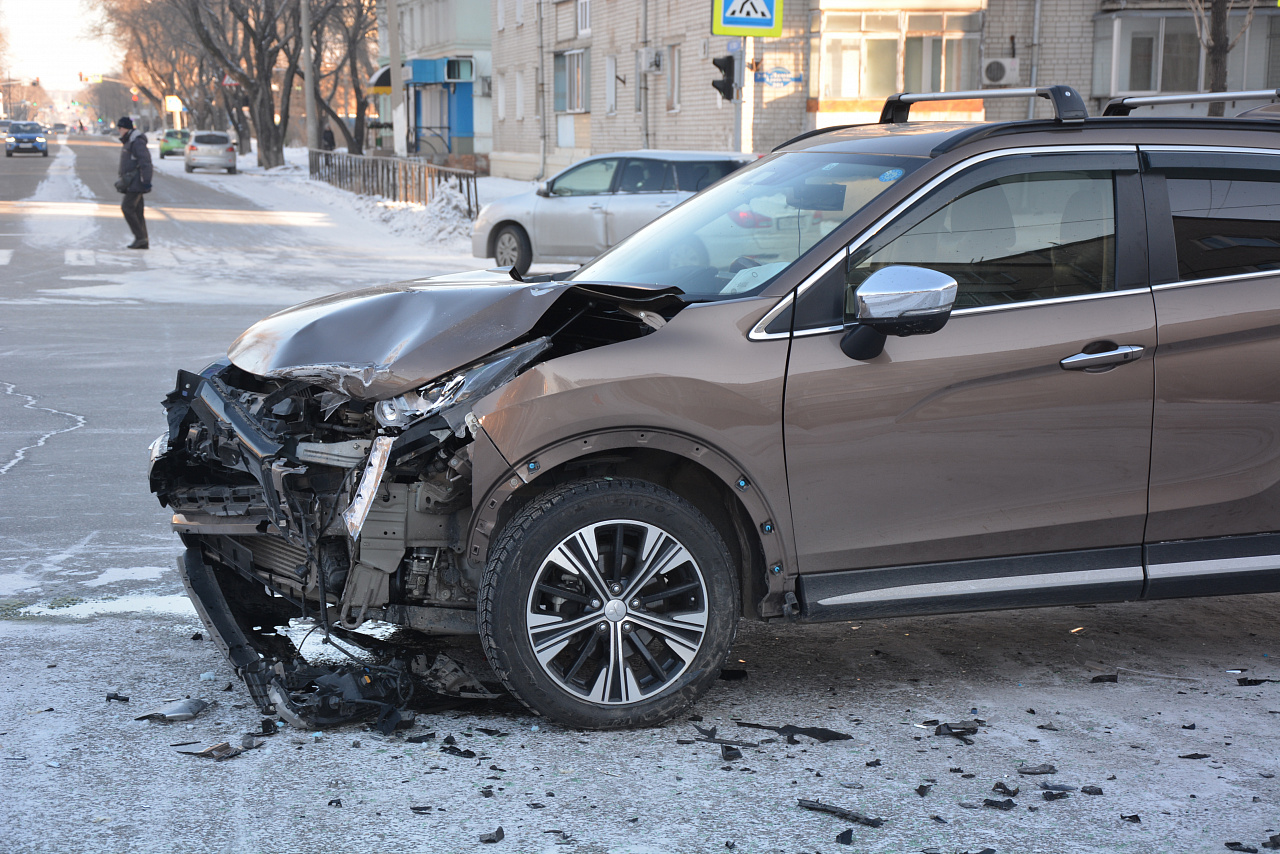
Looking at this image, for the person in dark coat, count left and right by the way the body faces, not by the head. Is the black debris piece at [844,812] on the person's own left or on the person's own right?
on the person's own left

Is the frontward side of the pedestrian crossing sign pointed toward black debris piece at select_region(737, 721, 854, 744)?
yes

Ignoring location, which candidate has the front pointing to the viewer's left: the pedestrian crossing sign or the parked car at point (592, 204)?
the parked car

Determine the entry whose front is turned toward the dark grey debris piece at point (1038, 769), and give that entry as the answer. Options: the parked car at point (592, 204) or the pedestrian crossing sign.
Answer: the pedestrian crossing sign

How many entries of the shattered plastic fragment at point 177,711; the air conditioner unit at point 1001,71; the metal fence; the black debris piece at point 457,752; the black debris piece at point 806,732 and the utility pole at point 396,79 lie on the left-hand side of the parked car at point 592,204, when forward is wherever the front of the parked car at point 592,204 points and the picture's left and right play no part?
3

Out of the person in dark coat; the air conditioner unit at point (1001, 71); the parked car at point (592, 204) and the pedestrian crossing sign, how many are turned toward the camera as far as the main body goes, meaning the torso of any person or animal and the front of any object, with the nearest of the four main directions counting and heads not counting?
2

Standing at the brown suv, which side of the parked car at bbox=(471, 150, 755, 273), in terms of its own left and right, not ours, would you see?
left

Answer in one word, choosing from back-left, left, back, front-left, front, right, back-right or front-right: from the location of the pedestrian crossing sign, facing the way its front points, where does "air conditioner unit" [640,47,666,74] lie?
back

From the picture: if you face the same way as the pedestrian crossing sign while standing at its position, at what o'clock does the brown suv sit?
The brown suv is roughly at 12 o'clock from the pedestrian crossing sign.

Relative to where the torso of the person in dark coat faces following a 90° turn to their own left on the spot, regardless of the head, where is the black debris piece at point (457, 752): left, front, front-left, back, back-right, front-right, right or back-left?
front

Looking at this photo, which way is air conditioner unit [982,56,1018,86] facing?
toward the camera

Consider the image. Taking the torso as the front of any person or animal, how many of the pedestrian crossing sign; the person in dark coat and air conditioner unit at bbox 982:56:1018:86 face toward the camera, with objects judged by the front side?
2

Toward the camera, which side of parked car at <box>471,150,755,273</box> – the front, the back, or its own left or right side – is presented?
left

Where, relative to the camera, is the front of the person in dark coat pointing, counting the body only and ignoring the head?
to the viewer's left
